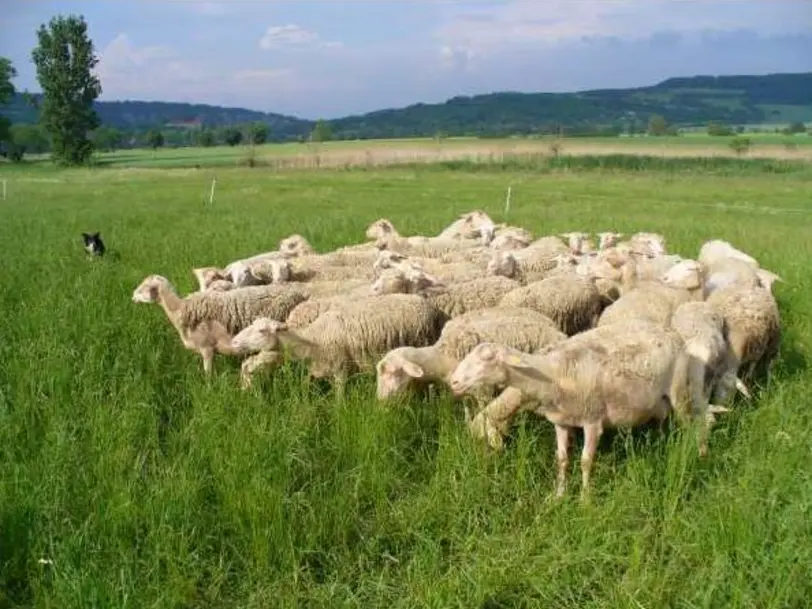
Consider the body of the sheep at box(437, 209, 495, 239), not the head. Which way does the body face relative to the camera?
to the viewer's right

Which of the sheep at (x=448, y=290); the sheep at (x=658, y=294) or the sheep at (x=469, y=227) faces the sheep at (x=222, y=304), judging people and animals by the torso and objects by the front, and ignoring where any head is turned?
the sheep at (x=448, y=290)

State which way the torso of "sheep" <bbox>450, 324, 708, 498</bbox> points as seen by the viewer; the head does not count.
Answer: to the viewer's left

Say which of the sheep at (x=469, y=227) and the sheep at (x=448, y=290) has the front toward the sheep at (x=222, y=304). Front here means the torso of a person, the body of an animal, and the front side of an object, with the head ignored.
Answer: the sheep at (x=448, y=290)

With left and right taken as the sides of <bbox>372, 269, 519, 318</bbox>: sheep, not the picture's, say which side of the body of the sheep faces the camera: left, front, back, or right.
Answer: left

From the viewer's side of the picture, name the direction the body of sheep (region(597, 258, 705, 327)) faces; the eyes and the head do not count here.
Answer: to the viewer's right

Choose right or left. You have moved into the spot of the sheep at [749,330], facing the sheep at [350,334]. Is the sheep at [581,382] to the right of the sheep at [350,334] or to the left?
left

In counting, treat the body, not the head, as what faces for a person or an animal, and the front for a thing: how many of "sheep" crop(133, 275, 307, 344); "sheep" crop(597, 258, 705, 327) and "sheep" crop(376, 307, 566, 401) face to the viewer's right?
1

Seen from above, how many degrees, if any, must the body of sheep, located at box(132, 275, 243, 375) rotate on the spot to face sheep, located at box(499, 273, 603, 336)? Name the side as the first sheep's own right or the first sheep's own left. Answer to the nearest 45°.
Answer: approximately 180°

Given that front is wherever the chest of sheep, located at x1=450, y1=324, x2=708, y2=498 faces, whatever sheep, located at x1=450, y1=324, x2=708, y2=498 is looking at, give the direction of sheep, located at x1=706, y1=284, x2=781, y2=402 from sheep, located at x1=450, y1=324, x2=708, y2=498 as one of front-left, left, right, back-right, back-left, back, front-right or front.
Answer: back-right

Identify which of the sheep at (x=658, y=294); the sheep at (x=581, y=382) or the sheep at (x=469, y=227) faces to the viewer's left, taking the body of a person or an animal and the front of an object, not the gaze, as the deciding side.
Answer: the sheep at (x=581, y=382)

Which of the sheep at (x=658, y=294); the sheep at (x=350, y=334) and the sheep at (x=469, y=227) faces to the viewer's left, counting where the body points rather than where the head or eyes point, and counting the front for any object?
the sheep at (x=350, y=334)

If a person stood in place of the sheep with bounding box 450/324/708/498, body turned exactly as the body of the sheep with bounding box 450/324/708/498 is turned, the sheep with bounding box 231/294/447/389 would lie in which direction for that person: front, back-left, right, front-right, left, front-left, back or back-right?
front-right

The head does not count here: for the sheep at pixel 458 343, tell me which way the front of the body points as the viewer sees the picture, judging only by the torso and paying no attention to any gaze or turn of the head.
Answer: to the viewer's left

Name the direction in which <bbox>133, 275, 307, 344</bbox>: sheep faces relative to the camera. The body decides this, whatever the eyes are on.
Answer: to the viewer's left

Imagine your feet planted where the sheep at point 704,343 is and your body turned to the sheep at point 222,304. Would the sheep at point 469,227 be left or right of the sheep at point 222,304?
right

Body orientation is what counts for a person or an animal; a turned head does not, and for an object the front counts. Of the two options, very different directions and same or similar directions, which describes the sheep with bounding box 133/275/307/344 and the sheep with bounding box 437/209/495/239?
very different directions

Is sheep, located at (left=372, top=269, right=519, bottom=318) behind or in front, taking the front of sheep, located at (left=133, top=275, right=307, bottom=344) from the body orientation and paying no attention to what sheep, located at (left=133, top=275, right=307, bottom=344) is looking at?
behind

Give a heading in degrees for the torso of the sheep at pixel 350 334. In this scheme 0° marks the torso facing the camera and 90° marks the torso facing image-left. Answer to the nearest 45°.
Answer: approximately 90°
